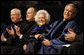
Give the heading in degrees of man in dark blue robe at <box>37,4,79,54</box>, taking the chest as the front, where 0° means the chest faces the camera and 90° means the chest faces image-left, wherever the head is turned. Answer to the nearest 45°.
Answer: approximately 45°

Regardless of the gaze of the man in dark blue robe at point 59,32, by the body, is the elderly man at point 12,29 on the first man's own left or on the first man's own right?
on the first man's own right
